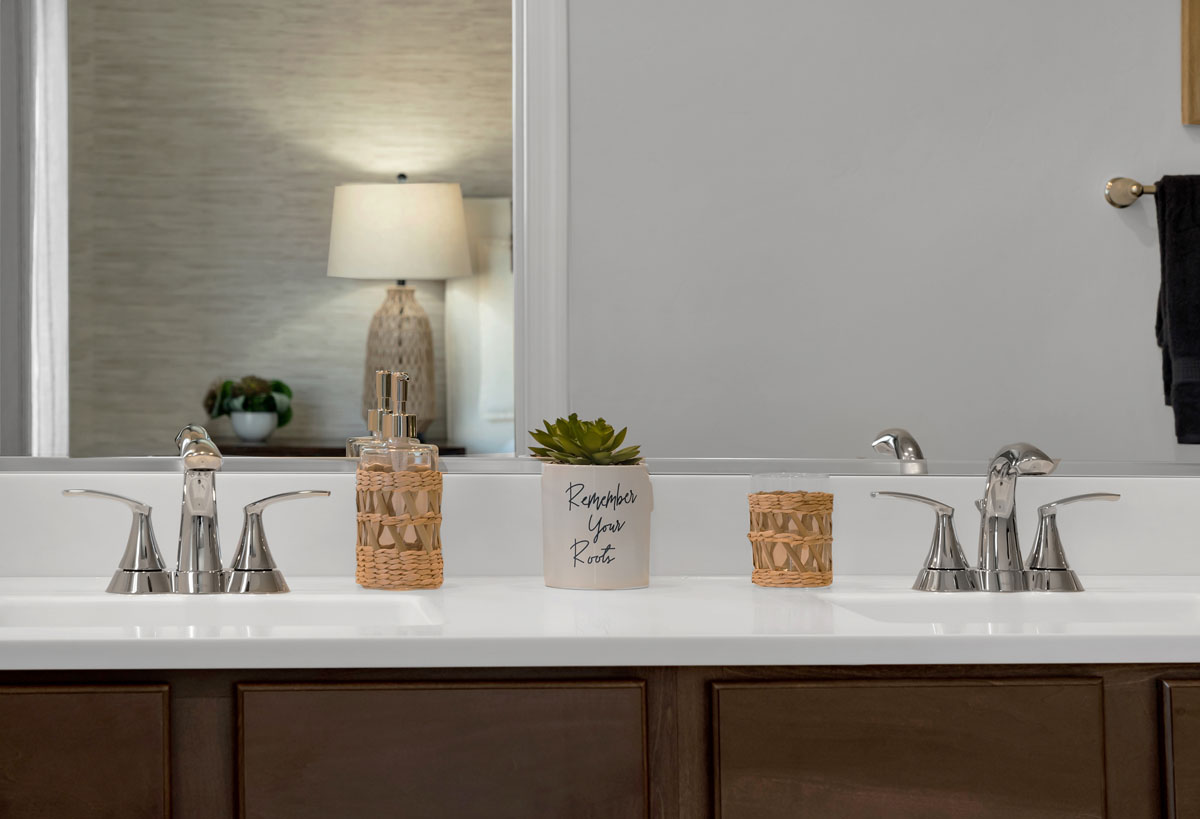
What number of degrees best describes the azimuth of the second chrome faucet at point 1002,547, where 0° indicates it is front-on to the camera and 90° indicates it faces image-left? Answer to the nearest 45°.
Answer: approximately 315°

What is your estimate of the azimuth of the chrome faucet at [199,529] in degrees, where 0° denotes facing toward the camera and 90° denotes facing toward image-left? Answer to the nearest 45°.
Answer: approximately 0°

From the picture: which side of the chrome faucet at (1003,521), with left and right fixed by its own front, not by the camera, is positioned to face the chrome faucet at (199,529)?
right

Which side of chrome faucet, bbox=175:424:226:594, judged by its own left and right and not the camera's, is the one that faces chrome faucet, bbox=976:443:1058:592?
left

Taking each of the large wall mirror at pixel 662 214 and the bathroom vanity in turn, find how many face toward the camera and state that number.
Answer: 2
